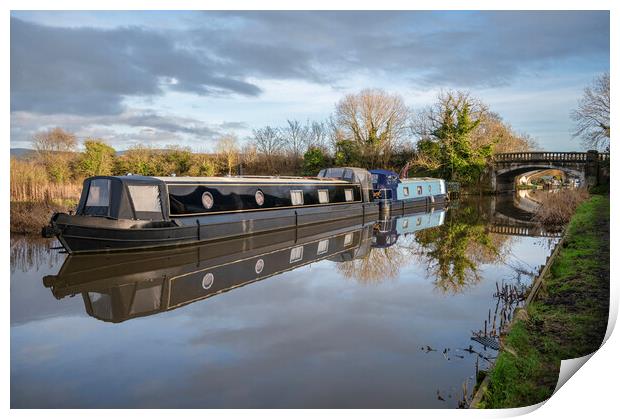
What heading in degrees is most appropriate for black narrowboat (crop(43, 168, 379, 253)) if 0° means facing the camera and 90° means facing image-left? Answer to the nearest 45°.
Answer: approximately 45°

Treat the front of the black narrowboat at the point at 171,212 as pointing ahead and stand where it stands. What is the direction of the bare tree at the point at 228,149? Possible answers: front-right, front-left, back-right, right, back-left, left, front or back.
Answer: back-right

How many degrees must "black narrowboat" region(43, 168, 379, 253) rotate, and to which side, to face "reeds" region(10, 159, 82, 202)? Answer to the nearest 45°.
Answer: approximately 90° to its right

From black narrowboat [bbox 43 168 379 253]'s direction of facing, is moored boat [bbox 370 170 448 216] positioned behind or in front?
behind

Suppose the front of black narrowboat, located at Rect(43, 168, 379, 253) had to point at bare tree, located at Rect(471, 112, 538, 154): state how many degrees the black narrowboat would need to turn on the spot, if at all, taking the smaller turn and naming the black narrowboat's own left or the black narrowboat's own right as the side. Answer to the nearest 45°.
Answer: approximately 180°
